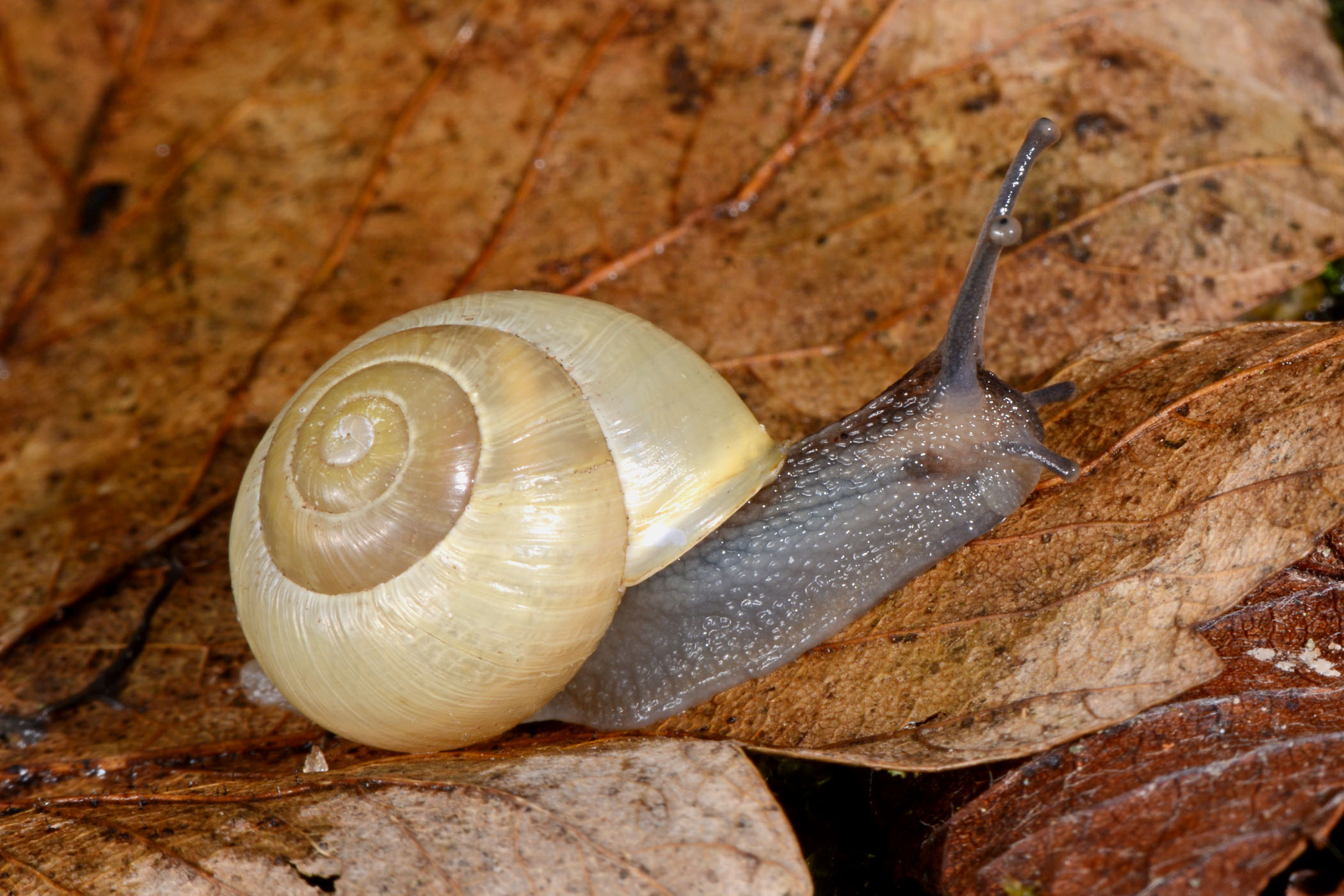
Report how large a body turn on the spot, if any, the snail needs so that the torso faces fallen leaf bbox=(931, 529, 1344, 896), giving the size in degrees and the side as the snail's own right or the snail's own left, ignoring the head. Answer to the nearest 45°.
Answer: approximately 45° to the snail's own right

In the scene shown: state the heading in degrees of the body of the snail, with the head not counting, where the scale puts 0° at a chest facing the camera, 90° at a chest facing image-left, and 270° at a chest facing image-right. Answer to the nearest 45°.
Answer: approximately 270°

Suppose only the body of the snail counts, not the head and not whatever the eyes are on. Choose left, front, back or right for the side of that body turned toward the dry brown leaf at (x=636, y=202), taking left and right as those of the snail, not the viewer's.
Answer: left
